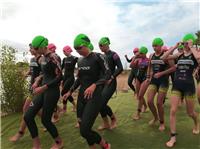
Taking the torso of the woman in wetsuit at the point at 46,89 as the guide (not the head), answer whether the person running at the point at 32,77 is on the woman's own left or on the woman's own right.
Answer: on the woman's own right

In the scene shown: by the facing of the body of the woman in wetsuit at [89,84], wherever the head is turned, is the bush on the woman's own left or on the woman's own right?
on the woman's own right

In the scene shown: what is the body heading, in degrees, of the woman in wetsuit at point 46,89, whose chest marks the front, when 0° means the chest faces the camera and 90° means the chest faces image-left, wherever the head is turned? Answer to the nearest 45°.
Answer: approximately 45°

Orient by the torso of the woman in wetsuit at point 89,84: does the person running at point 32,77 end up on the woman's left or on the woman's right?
on the woman's right

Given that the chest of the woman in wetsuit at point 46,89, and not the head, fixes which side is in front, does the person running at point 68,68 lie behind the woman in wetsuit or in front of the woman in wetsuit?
behind

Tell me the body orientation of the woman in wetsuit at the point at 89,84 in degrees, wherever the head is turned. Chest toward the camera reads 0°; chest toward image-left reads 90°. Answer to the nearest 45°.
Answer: approximately 45°

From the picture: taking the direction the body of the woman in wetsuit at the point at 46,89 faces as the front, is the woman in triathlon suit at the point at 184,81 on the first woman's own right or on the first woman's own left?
on the first woman's own left

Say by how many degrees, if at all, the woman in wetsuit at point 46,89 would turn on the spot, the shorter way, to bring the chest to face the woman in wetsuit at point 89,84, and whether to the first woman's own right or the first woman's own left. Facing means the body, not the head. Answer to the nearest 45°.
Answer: approximately 90° to the first woman's own left

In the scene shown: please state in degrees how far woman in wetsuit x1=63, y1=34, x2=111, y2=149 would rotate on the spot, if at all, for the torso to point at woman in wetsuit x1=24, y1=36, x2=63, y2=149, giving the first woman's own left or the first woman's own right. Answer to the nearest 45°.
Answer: approximately 90° to the first woman's own right
